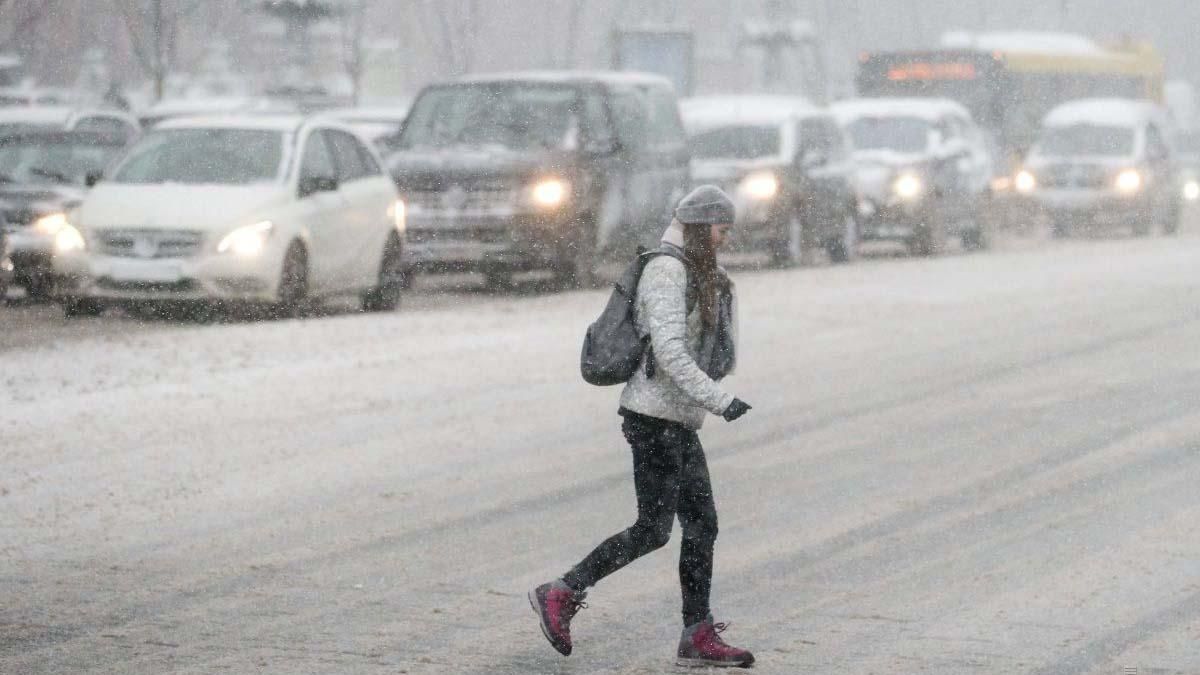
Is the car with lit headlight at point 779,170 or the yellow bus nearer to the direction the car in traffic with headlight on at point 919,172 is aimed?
the car with lit headlight

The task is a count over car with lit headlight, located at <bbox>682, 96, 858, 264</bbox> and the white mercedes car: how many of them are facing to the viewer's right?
0

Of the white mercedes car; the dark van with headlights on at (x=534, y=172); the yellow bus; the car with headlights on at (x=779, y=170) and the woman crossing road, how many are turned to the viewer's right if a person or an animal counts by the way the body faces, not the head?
1

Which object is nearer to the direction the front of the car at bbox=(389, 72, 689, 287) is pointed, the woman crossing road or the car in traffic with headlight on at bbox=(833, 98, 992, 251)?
the woman crossing road

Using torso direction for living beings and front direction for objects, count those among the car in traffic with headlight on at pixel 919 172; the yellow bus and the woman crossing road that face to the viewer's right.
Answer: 1

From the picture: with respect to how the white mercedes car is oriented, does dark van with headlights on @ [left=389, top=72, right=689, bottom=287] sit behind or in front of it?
behind

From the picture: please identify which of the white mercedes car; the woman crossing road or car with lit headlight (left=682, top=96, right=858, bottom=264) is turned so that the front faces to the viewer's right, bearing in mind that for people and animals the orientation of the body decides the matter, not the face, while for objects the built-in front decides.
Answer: the woman crossing road

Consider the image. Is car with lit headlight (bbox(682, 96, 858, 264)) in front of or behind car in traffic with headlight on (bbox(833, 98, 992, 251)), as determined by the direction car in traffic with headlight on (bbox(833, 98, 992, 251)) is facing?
in front

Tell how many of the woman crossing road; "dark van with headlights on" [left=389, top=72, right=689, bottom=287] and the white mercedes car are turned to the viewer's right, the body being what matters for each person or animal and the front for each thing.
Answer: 1

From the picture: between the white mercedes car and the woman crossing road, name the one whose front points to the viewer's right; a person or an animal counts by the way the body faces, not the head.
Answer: the woman crossing road

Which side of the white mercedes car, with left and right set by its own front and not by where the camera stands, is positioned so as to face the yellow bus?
back

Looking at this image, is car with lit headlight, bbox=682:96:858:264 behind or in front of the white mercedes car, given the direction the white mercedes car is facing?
behind

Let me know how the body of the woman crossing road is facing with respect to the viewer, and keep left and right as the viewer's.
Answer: facing to the right of the viewer

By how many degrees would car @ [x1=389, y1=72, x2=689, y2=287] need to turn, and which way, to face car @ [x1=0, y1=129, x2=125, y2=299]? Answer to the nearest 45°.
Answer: approximately 45° to its right
